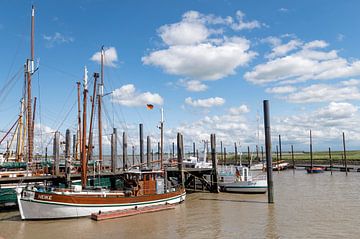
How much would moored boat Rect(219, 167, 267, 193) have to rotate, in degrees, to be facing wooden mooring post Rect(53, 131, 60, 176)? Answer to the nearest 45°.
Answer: approximately 135° to its right

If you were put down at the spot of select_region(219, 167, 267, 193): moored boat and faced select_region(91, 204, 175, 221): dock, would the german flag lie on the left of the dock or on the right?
right

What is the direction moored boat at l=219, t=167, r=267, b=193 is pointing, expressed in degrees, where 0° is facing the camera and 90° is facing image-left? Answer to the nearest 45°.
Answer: approximately 270°

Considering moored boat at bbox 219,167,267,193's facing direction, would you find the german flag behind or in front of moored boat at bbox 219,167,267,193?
behind

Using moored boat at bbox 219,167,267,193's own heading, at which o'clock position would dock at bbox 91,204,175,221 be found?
The dock is roughly at 4 o'clock from the moored boat.

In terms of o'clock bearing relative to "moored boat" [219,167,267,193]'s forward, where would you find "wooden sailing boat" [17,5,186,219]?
The wooden sailing boat is roughly at 4 o'clock from the moored boat.
